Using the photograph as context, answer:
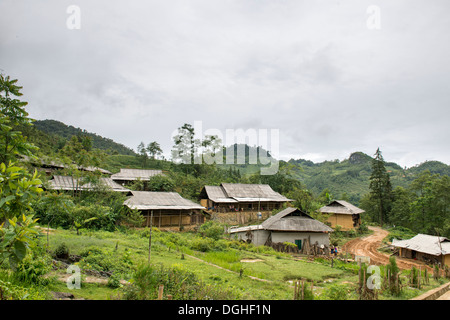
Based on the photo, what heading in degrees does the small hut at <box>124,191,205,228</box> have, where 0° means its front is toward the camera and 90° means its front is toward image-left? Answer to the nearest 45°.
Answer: approximately 0°

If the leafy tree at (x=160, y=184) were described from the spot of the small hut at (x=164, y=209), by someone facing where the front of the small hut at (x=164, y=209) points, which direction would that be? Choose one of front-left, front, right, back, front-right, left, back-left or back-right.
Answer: back

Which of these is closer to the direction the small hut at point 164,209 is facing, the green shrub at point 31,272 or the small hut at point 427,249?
the green shrub

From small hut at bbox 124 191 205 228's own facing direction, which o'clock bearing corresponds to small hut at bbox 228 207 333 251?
small hut at bbox 228 207 333 251 is roughly at 10 o'clock from small hut at bbox 124 191 205 228.

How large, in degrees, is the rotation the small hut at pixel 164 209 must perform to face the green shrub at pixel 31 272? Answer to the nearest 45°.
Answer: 0° — it already faces it

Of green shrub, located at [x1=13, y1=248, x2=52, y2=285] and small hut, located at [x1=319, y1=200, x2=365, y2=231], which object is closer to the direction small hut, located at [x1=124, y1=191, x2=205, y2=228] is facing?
the green shrub

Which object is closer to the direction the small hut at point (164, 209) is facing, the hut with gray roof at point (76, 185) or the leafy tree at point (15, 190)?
the leafy tree

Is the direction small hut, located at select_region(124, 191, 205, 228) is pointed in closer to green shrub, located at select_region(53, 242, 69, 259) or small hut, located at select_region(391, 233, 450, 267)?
the green shrub

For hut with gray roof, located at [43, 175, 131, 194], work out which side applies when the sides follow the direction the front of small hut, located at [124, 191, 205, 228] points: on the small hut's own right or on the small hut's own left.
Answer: on the small hut's own right

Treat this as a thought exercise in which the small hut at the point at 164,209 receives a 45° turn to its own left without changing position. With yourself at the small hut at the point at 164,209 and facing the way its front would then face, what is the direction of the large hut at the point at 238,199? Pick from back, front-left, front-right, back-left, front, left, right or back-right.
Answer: left

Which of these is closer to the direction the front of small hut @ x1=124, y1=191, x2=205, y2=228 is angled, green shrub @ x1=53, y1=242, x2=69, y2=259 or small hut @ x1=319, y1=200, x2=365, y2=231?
the green shrub
